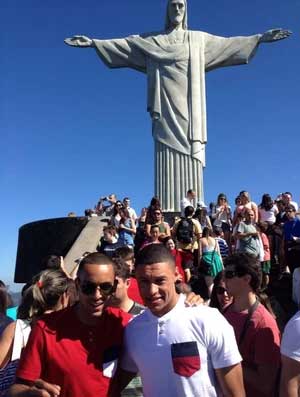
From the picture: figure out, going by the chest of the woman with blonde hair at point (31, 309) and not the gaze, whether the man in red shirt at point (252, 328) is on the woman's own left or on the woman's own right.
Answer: on the woman's own right

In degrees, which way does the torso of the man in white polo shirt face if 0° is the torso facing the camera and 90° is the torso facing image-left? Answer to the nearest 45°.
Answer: approximately 45°

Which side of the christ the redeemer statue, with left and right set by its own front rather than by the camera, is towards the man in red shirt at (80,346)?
front

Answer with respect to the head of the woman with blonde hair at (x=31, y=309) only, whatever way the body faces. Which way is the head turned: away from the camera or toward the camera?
away from the camera

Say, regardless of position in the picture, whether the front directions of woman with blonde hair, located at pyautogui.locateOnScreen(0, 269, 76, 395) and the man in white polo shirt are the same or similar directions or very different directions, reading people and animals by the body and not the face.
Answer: very different directions

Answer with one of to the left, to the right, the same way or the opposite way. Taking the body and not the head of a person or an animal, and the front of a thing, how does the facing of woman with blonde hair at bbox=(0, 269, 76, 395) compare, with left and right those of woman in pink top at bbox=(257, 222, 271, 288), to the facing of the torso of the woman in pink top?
to the right

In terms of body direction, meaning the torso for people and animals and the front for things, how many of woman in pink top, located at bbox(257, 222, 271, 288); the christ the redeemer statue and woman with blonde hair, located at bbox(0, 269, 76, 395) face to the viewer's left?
1
